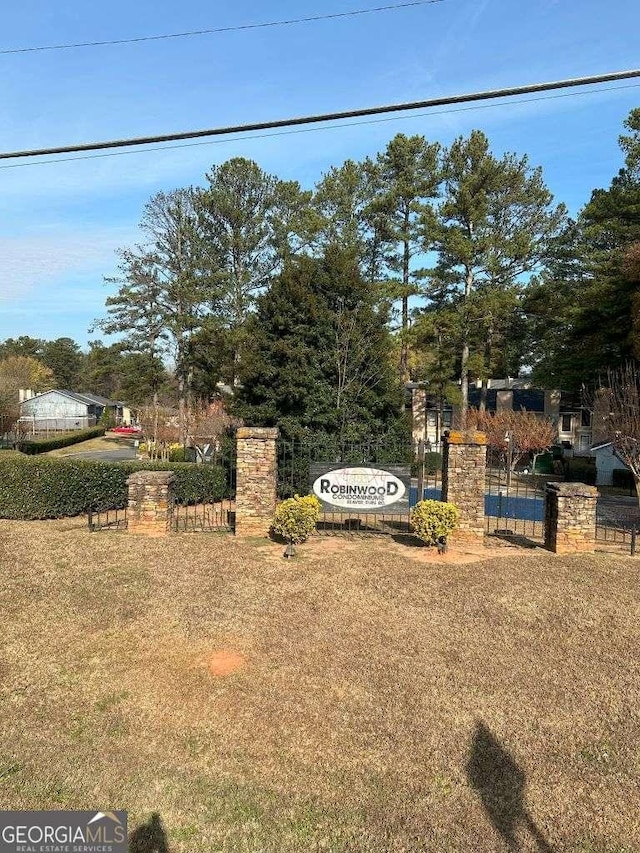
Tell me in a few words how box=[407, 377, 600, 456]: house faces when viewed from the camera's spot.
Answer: facing the viewer

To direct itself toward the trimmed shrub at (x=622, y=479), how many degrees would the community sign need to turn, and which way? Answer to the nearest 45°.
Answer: approximately 135° to its left

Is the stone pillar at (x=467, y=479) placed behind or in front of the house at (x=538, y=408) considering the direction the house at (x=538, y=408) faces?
in front

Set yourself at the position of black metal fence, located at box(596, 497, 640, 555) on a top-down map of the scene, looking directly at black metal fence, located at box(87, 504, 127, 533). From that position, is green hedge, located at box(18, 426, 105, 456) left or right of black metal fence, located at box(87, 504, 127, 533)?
right

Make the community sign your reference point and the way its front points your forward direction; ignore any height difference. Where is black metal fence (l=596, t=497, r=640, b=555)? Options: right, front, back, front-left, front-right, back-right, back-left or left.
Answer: back-left

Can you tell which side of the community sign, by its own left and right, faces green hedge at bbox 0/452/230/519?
right

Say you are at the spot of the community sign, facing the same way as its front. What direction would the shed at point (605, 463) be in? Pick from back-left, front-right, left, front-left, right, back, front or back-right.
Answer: back-left

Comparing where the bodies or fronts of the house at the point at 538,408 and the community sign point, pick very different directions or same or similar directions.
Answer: same or similar directions

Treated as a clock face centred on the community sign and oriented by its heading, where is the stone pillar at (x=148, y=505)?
The stone pillar is roughly at 3 o'clock from the community sign.

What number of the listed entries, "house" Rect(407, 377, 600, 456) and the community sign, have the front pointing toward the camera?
2

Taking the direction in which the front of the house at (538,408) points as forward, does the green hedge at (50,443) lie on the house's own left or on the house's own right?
on the house's own right

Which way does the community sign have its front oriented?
toward the camera

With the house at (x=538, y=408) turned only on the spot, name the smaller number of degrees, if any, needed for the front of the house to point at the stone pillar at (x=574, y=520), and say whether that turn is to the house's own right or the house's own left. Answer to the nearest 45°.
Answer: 0° — it already faces it

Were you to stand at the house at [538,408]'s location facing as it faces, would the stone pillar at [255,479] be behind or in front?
in front
